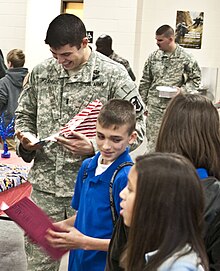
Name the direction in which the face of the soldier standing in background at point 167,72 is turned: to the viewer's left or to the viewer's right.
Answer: to the viewer's left

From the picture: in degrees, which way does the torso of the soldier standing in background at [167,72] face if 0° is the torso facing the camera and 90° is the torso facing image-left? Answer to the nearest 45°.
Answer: approximately 45°

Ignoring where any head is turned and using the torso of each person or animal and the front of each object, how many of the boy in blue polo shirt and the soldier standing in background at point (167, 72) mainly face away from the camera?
0

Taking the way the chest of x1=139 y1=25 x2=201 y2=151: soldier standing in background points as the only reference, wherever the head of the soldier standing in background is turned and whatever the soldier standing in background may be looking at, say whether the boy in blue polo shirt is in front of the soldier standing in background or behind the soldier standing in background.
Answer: in front

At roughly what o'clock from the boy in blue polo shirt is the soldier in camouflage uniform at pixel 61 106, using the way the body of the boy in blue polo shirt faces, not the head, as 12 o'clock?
The soldier in camouflage uniform is roughly at 4 o'clock from the boy in blue polo shirt.

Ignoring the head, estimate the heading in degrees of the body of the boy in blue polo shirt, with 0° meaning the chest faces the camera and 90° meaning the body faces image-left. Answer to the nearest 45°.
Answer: approximately 45°
